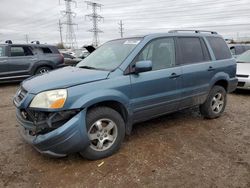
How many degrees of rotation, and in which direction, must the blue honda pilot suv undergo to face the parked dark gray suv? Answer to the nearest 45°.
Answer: approximately 90° to its right

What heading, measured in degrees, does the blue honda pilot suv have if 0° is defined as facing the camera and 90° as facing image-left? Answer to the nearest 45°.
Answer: approximately 45°

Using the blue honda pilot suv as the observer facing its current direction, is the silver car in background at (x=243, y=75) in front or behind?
behind

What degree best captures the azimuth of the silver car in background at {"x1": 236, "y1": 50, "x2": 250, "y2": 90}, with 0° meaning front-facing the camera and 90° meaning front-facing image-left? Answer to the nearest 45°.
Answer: approximately 45°
